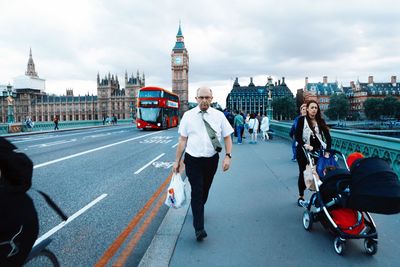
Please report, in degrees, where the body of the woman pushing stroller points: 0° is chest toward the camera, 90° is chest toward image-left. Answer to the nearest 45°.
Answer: approximately 0°

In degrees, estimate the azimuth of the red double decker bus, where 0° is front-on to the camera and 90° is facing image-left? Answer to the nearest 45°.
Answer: approximately 45°

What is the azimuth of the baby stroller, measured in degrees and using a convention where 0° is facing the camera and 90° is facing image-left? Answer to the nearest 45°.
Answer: approximately 315°

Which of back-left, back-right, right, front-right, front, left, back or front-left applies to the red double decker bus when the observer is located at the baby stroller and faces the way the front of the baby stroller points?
back

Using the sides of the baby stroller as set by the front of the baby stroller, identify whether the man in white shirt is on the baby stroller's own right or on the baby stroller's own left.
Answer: on the baby stroller's own right

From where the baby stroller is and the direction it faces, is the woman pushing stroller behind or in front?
behind

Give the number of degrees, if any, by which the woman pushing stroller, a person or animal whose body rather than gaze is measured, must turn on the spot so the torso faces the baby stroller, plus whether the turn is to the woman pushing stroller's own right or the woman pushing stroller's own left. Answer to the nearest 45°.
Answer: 0° — they already face it

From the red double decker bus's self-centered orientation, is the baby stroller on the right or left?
on its left

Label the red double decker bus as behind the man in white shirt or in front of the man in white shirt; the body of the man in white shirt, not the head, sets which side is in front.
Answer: behind

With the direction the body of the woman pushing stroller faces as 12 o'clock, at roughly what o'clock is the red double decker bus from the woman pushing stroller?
The red double decker bus is roughly at 5 o'clock from the woman pushing stroller.
